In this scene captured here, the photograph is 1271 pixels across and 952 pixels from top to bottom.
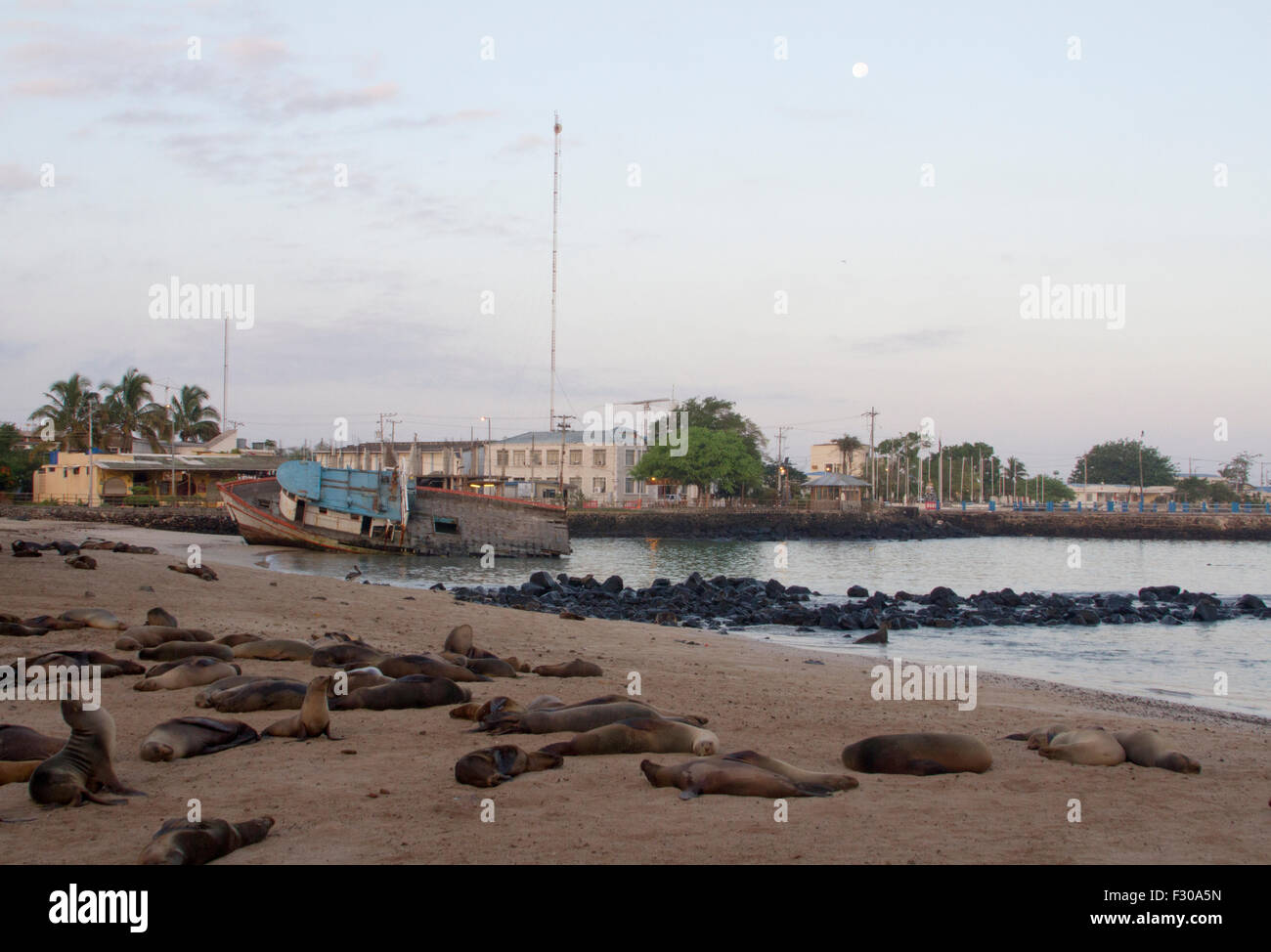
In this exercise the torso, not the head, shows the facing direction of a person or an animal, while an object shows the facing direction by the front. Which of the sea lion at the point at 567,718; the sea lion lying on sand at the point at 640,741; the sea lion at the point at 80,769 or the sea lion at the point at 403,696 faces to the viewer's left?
the sea lion at the point at 567,718

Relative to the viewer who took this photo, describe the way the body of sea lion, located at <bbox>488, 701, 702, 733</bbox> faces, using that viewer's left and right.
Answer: facing to the left of the viewer

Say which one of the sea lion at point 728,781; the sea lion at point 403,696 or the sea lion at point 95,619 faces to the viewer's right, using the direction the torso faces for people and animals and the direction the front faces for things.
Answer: the sea lion at point 403,696

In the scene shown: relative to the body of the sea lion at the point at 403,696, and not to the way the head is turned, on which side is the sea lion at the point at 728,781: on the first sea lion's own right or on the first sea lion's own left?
on the first sea lion's own right

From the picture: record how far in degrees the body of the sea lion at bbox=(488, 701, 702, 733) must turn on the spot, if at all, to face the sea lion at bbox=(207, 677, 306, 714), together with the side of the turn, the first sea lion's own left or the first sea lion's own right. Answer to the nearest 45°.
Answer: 0° — it already faces it

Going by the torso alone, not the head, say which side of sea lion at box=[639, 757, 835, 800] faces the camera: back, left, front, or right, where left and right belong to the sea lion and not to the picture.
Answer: left
